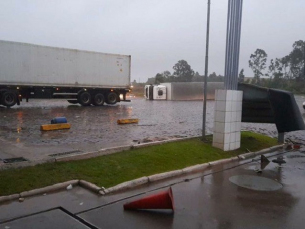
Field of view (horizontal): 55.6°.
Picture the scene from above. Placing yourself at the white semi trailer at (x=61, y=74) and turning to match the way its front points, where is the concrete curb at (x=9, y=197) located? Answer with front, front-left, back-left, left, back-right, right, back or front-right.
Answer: front-left

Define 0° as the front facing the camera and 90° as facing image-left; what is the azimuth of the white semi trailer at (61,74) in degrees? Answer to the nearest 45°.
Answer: approximately 45°

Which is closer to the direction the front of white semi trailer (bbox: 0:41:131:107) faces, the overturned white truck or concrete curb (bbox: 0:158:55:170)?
the concrete curb

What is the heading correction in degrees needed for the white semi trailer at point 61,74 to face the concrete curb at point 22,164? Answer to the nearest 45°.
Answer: approximately 45° to its left

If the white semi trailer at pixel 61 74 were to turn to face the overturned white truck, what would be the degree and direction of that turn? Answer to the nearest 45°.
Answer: approximately 180°

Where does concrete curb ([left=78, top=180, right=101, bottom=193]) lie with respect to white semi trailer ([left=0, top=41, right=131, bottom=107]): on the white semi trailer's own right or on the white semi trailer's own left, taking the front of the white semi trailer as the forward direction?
on the white semi trailer's own left
